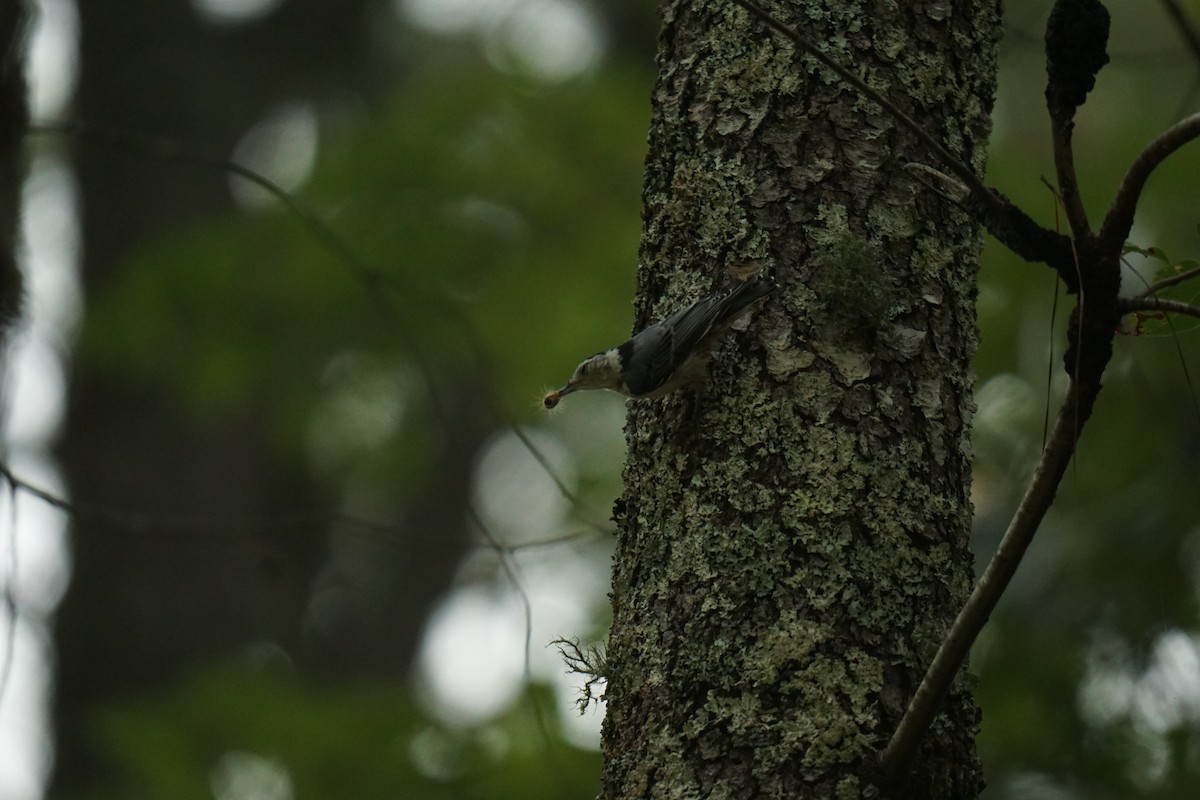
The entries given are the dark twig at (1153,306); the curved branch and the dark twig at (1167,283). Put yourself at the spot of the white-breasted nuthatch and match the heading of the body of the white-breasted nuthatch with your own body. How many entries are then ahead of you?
0

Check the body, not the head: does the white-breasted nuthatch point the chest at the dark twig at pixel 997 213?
no

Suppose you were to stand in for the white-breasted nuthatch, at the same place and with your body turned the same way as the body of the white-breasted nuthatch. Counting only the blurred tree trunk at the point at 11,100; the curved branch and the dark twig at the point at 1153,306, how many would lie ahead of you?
1

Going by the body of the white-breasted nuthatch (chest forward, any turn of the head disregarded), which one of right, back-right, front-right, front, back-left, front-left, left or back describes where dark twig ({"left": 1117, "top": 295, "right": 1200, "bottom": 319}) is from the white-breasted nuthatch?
back-left

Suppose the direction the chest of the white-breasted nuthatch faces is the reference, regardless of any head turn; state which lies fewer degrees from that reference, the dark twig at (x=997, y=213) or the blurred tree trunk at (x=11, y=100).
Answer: the blurred tree trunk

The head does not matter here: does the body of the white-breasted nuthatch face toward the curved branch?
no

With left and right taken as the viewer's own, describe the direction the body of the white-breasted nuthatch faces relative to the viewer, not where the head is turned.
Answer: facing to the left of the viewer

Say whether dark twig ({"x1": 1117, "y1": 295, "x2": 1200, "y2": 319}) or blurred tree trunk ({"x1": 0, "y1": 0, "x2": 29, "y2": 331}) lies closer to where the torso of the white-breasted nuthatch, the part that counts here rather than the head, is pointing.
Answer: the blurred tree trunk

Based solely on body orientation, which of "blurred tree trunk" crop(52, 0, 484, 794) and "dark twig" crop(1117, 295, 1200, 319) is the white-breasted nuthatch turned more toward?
the blurred tree trunk
